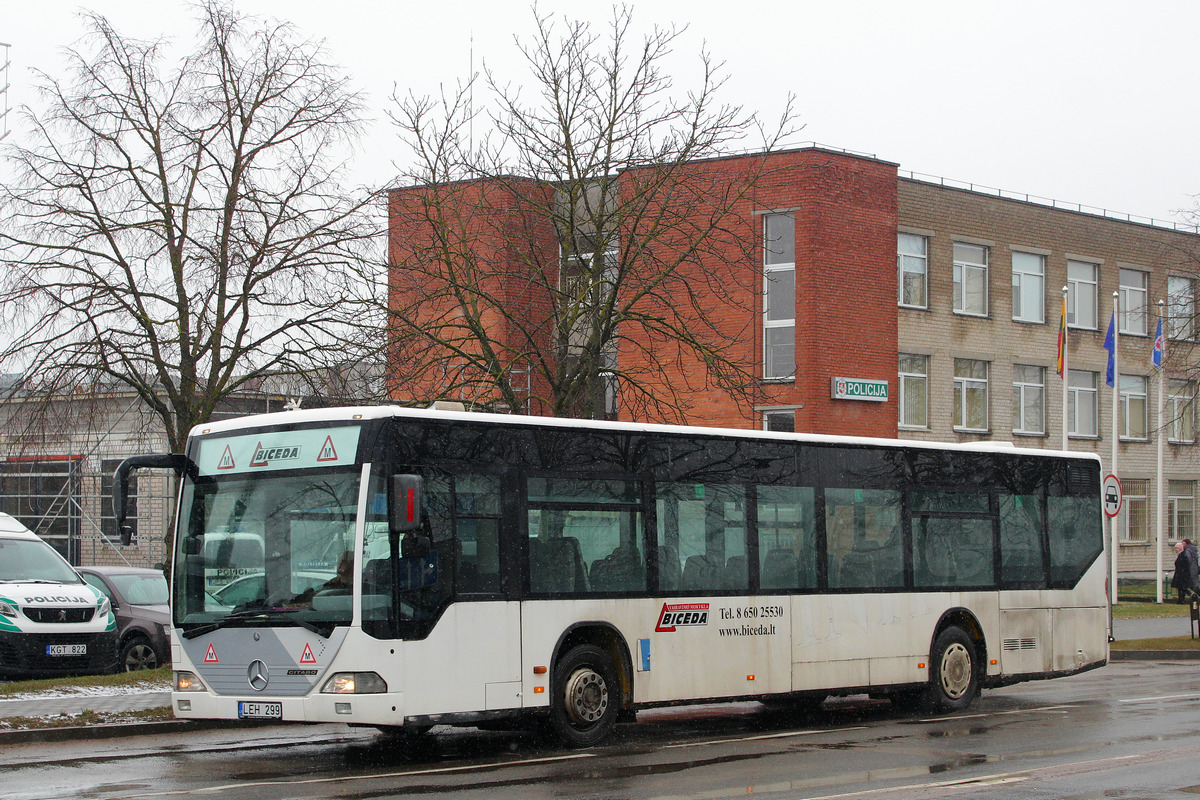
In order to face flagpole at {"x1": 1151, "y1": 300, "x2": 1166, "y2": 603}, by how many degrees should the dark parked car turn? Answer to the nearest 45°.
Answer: approximately 90° to its left

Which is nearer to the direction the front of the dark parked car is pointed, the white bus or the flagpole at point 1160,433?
the white bus

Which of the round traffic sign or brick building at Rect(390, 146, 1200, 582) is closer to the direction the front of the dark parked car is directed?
the round traffic sign

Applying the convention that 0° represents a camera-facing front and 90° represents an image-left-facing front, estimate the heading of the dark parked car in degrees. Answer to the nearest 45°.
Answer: approximately 315°

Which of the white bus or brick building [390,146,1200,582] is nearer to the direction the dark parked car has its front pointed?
the white bus

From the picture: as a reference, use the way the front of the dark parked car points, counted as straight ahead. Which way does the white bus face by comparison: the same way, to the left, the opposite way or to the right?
to the right

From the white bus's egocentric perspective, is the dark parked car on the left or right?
on its right

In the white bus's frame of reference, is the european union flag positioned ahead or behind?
behind
